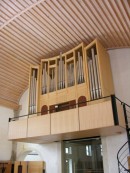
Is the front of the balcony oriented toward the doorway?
no

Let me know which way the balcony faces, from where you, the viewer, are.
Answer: facing the viewer and to the left of the viewer

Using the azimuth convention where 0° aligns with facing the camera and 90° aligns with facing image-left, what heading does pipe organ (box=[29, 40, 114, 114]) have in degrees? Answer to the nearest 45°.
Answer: approximately 45°
